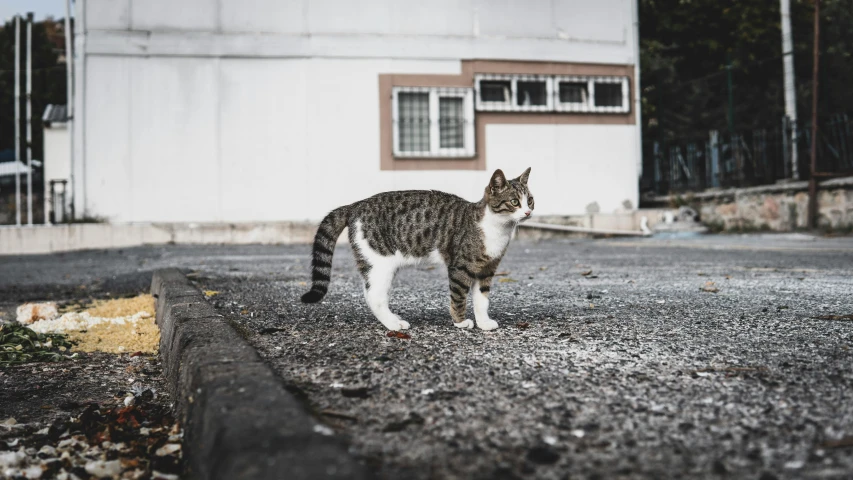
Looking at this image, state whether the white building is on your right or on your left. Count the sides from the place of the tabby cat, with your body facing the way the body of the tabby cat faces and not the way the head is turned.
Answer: on your left

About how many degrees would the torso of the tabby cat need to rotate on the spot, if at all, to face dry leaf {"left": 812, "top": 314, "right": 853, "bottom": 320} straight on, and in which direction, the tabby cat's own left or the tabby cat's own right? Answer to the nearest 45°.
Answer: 0° — it already faces it

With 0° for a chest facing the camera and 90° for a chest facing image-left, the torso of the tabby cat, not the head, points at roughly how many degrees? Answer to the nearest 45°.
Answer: approximately 270°

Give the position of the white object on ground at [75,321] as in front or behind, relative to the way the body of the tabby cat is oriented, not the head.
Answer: behind

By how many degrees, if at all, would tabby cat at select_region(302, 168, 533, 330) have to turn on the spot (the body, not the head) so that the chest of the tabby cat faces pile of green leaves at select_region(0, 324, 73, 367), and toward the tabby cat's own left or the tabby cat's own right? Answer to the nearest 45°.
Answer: approximately 180°

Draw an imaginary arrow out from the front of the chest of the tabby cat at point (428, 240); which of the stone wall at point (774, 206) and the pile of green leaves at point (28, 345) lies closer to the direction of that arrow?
the stone wall

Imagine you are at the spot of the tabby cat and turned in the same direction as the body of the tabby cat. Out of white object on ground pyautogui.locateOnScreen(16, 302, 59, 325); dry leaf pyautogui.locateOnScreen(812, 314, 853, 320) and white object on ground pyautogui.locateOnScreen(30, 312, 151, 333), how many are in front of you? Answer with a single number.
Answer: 1
